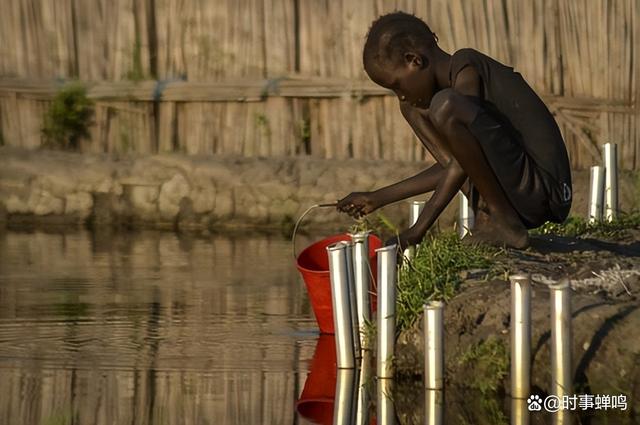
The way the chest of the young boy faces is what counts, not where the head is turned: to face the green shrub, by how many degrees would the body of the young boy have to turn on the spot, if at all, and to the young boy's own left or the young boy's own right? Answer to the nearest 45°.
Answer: approximately 45° to the young boy's own right

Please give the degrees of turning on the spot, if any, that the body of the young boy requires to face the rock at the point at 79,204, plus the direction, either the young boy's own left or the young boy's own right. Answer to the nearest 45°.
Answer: approximately 45° to the young boy's own right

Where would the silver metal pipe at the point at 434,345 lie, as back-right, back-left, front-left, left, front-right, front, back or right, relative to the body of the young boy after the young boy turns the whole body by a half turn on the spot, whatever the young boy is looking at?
right

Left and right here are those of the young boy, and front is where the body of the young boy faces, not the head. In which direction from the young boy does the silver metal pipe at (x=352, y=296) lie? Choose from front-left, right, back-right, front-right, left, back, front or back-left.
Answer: front-left

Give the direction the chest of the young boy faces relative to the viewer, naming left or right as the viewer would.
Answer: facing to the left of the viewer

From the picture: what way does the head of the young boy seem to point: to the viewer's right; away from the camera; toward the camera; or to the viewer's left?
to the viewer's left

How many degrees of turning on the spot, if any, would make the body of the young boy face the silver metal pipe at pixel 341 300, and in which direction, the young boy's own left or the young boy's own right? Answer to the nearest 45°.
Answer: approximately 45° to the young boy's own left

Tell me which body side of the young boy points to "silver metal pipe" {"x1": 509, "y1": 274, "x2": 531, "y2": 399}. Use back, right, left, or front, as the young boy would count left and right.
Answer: left
